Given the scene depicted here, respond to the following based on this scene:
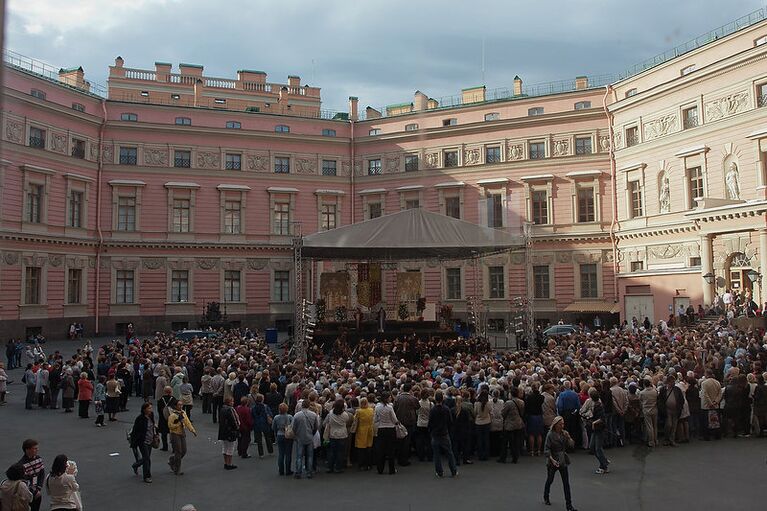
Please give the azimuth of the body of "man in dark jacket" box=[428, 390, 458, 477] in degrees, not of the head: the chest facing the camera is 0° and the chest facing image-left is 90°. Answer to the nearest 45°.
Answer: approximately 180°

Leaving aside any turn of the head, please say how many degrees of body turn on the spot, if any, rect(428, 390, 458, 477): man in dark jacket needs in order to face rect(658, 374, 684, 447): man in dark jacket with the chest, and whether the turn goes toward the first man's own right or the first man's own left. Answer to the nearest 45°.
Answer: approximately 45° to the first man's own right

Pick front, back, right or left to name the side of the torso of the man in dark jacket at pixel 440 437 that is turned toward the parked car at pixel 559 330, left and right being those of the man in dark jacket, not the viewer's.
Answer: front

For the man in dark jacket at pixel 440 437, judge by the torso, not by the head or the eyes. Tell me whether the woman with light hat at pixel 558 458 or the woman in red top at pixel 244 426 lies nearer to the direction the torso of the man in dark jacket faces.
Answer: the woman in red top

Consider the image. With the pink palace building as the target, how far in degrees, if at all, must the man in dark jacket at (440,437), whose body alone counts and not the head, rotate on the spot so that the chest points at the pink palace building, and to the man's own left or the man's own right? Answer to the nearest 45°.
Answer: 0° — they already face it

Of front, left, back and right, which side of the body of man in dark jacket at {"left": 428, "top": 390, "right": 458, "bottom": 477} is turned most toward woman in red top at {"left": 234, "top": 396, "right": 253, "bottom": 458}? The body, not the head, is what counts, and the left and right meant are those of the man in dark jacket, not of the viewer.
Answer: left

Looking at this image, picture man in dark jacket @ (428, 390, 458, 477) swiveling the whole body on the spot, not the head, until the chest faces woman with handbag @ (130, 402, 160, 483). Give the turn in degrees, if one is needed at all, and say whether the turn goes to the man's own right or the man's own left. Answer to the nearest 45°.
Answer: approximately 90° to the man's own left

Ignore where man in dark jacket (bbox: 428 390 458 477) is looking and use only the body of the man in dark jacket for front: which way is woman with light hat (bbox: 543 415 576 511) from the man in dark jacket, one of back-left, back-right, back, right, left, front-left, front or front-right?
back-right

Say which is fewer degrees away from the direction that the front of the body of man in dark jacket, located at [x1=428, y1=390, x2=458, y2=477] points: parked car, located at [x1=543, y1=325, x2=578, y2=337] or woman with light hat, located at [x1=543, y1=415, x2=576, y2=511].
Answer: the parked car

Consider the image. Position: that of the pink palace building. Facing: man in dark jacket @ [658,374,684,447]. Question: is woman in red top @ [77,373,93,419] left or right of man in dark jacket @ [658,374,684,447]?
right

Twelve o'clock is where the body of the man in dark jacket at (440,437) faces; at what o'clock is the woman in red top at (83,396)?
The woman in red top is roughly at 10 o'clock from the man in dark jacket.
